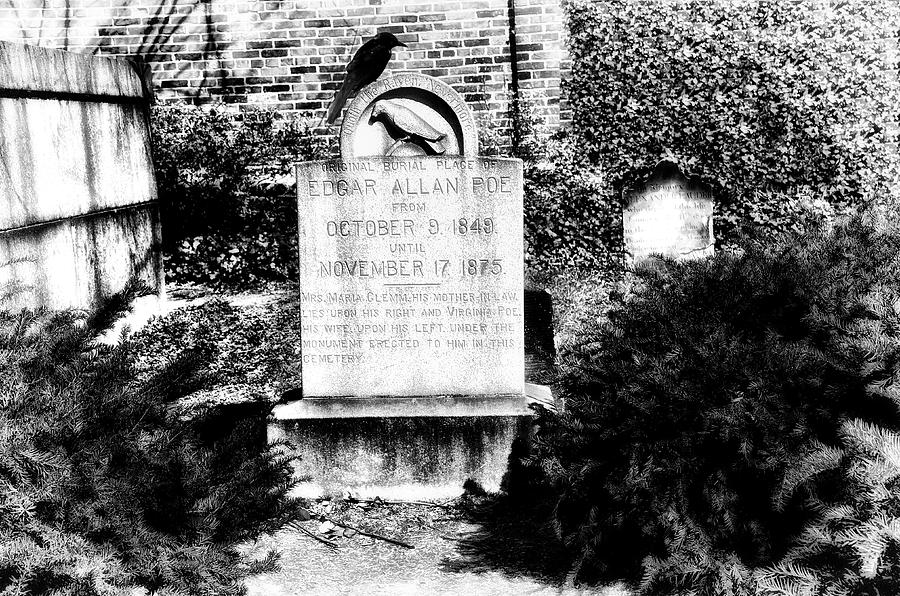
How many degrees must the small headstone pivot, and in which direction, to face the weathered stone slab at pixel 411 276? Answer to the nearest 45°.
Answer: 0° — it already faces it

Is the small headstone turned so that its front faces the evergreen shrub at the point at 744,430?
yes

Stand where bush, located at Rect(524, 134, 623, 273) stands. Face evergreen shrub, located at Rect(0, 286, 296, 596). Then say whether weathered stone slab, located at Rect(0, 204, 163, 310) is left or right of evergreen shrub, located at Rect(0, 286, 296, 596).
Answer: right

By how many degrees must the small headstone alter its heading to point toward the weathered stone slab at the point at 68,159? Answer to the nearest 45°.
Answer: approximately 45° to its right

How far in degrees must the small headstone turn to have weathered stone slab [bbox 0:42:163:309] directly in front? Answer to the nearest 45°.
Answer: approximately 45° to its right

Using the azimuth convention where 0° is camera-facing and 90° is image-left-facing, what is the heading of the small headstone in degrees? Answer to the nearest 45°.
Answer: approximately 0°

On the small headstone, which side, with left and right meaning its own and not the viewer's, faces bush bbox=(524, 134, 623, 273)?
right

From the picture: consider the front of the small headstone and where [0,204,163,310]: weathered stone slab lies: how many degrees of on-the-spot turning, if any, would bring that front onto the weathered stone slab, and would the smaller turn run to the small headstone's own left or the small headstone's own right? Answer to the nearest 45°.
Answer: approximately 45° to the small headstone's own right

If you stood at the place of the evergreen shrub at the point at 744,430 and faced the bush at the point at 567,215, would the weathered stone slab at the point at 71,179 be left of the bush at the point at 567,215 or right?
left
